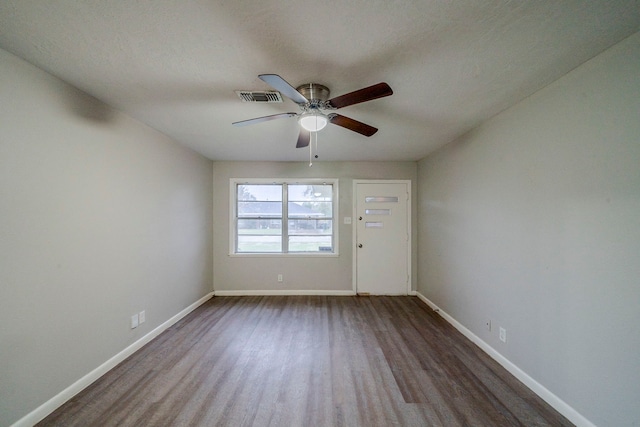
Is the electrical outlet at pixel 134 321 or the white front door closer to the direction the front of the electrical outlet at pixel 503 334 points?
the electrical outlet

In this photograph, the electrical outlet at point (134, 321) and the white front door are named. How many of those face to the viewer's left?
0

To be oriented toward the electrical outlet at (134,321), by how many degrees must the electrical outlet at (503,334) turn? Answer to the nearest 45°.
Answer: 0° — it already faces it

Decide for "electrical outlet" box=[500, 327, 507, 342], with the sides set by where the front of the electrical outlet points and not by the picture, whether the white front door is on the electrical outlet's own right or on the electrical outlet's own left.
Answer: on the electrical outlet's own right

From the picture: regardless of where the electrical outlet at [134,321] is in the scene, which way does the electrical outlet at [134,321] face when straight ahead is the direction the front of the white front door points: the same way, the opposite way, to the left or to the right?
to the left

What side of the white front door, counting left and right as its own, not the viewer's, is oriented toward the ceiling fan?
front

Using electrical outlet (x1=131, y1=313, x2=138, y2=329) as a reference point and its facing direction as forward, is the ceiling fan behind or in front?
in front

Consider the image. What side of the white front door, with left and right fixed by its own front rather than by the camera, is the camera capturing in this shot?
front

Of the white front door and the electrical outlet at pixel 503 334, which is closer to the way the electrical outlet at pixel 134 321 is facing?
the electrical outlet

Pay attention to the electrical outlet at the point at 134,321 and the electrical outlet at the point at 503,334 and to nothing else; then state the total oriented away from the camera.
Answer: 0

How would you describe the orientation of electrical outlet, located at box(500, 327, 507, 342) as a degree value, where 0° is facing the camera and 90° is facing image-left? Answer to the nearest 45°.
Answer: approximately 45°
